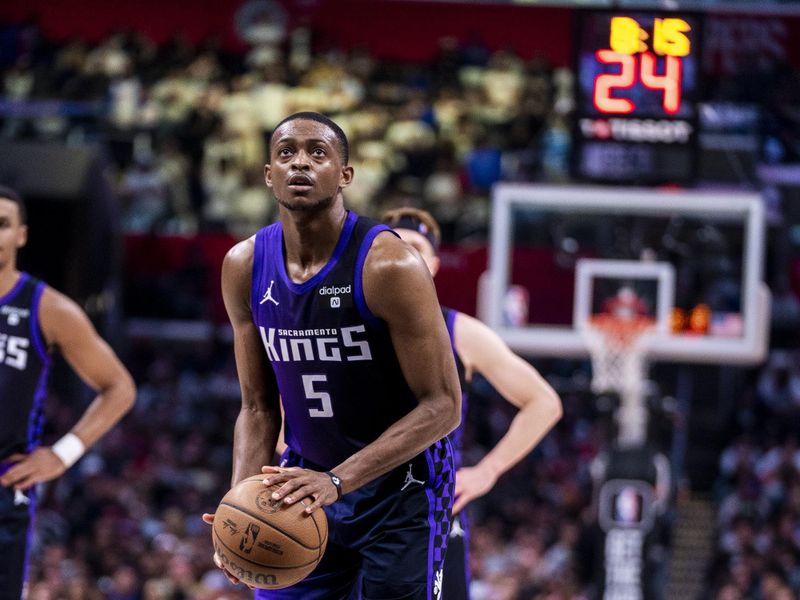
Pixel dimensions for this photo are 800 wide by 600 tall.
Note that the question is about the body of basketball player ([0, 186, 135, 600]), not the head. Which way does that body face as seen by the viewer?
toward the camera

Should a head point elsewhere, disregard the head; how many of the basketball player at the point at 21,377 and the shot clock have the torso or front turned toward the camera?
2

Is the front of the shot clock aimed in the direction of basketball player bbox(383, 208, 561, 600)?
yes

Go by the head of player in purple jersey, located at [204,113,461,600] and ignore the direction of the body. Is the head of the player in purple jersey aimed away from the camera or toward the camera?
toward the camera

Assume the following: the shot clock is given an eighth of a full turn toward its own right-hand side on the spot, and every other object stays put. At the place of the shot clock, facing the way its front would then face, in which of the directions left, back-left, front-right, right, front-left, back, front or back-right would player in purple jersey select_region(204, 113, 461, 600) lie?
front-left

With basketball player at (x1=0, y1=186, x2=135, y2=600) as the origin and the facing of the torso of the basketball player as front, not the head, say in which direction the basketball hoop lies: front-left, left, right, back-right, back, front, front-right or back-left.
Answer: back-left

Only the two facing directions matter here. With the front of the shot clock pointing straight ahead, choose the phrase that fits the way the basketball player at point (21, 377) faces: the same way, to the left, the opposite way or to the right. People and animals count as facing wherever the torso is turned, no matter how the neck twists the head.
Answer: the same way

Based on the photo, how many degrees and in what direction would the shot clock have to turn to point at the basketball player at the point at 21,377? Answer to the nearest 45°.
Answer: approximately 45° to its right

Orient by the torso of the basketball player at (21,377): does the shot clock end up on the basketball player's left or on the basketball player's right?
on the basketball player's left

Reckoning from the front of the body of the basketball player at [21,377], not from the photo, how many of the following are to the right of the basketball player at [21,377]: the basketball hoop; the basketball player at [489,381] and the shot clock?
0

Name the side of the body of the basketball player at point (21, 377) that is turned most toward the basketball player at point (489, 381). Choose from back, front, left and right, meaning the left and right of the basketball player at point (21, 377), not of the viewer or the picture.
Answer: left

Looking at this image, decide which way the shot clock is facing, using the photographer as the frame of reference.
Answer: facing the viewer
